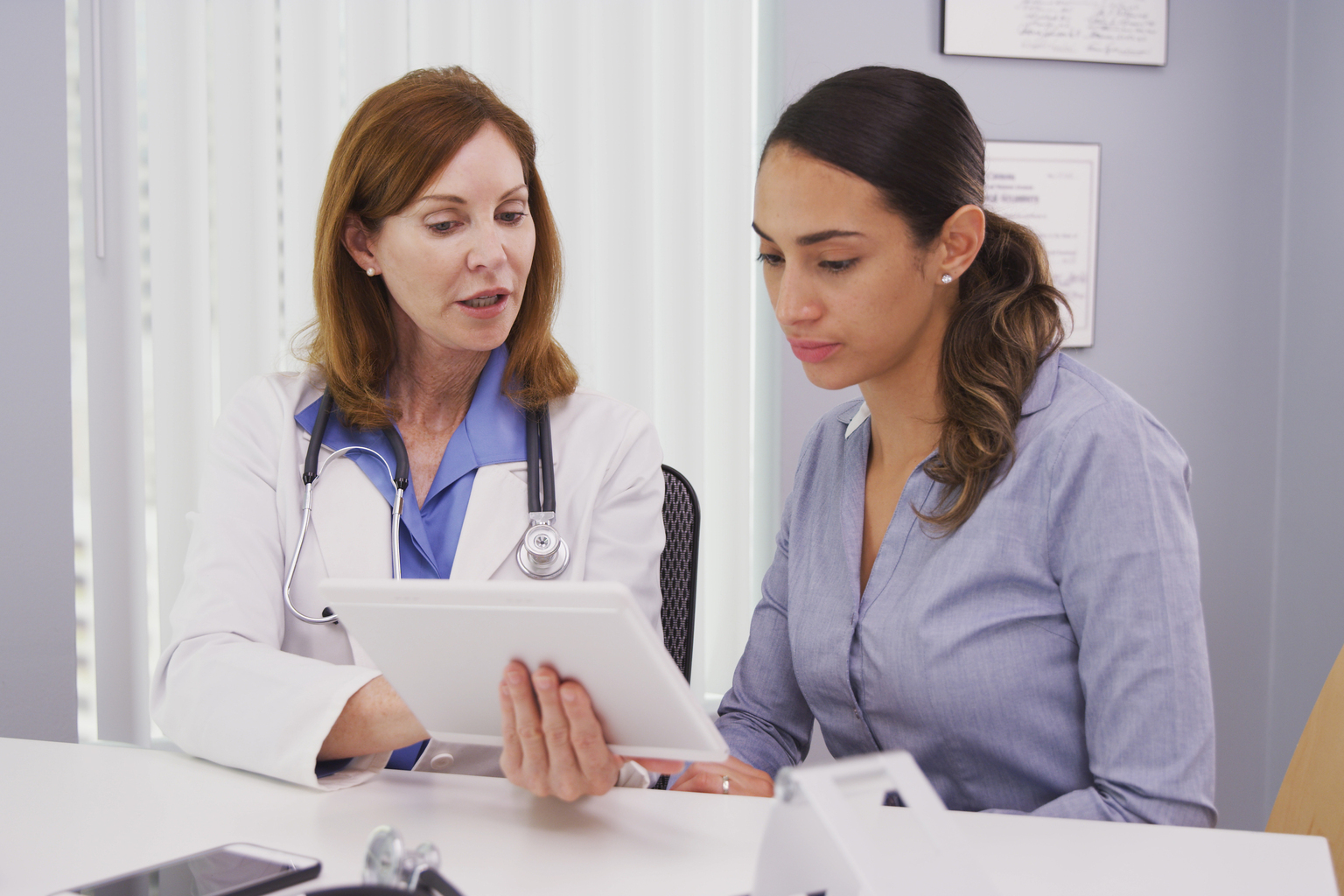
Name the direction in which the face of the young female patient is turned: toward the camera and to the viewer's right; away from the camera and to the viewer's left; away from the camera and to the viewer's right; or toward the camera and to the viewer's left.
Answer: toward the camera and to the viewer's left

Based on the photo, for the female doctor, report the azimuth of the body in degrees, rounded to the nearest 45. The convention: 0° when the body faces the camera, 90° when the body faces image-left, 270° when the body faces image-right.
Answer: approximately 0°

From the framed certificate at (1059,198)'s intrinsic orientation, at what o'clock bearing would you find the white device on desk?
The white device on desk is roughly at 12 o'clock from the framed certificate.

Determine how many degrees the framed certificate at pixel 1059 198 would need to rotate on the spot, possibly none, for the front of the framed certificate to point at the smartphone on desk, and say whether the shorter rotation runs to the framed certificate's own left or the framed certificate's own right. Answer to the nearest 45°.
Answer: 0° — it already faces it

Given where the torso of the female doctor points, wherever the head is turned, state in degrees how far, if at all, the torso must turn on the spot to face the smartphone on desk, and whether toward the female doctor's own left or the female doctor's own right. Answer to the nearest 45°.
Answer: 0° — they already face it

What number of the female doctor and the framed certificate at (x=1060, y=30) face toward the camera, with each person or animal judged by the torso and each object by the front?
2

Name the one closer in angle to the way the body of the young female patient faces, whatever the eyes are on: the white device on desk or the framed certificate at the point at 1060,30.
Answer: the white device on desk

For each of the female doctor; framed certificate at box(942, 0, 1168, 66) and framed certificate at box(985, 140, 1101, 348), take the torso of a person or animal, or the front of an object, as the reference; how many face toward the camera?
3
